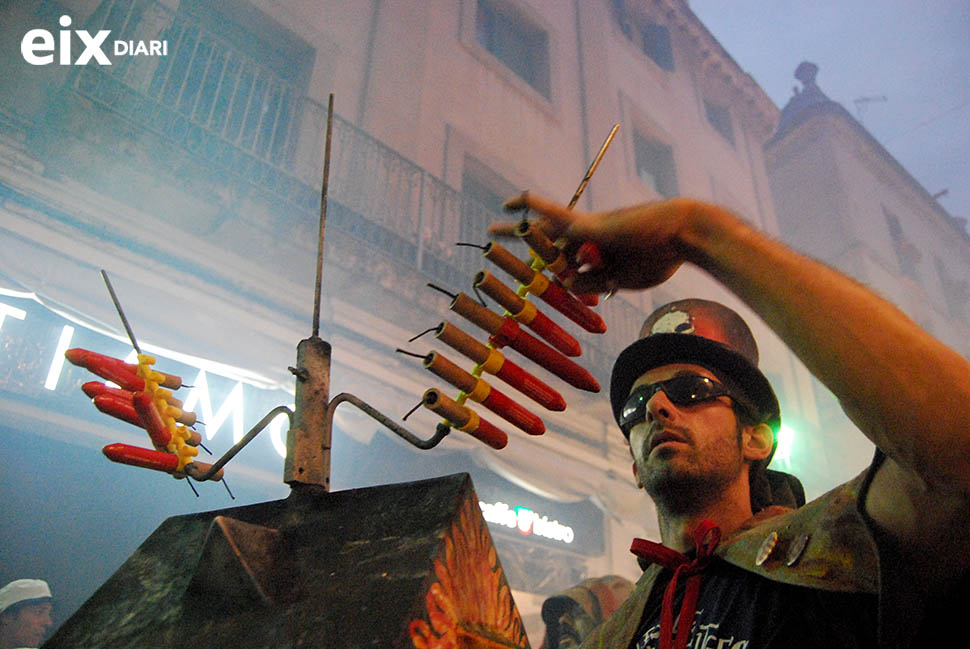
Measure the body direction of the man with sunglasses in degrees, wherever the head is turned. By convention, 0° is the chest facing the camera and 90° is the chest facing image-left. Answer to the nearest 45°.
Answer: approximately 45°

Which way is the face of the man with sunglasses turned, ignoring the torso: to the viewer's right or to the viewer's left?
to the viewer's left

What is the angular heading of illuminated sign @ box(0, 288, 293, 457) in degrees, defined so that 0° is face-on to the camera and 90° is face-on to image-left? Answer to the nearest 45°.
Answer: approximately 315°
